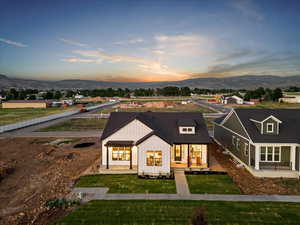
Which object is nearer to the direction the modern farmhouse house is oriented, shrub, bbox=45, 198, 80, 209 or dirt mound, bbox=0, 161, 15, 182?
the shrub

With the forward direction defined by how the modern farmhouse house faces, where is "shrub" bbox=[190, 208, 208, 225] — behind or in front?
in front

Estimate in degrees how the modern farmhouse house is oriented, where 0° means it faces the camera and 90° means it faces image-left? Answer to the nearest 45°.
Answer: approximately 0°

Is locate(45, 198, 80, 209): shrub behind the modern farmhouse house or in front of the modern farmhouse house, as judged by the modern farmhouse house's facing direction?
in front

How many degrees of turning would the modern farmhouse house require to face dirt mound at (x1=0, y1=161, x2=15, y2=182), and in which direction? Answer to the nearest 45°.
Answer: approximately 90° to its right

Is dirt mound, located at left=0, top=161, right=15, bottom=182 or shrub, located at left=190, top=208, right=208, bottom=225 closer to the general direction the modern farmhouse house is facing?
the shrub

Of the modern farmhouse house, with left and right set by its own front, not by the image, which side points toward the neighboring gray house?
left
